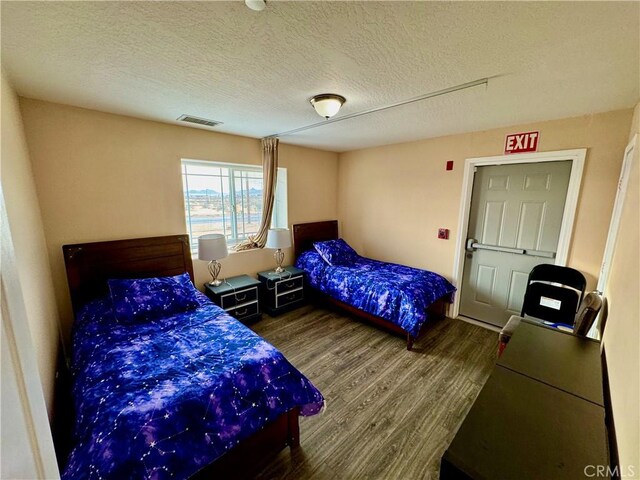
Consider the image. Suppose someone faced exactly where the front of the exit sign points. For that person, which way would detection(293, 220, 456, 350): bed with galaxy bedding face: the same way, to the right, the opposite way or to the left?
to the left

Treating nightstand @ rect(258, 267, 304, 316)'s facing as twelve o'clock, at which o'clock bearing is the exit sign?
The exit sign is roughly at 11 o'clock from the nightstand.

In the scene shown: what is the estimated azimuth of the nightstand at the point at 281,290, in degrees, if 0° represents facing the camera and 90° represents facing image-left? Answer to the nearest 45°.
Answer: approximately 315°

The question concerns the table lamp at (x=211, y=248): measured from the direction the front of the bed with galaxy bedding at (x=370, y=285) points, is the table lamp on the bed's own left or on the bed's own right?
on the bed's own right

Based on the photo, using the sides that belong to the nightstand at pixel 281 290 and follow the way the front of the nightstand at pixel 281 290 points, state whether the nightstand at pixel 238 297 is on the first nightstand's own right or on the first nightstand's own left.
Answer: on the first nightstand's own right

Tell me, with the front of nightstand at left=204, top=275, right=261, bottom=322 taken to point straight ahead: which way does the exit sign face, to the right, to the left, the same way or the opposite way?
to the right

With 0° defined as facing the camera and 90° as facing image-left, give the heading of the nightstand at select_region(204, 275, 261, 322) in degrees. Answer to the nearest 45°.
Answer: approximately 315°

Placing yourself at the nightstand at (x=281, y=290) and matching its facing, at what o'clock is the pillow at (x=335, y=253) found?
The pillow is roughly at 10 o'clock from the nightstand.

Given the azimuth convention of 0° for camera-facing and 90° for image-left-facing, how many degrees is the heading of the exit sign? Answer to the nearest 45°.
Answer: approximately 0°
